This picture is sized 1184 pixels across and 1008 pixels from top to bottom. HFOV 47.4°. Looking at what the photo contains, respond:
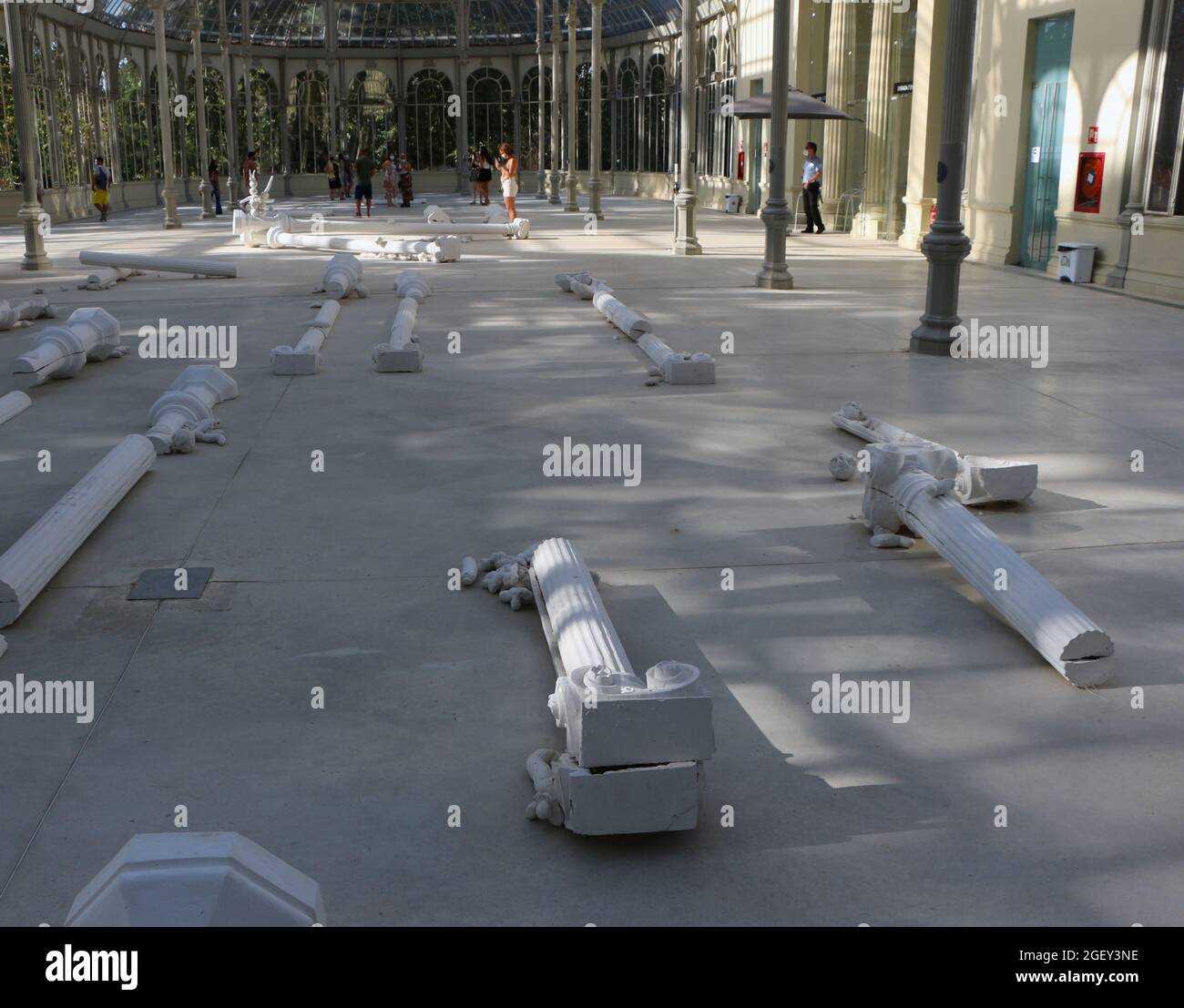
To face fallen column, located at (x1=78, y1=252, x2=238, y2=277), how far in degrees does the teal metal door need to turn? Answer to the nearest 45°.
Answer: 0° — it already faces it

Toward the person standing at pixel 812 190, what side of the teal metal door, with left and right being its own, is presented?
right

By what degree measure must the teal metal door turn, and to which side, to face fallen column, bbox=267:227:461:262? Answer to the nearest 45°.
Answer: approximately 45° to its right

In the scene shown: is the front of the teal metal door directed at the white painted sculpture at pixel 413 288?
yes

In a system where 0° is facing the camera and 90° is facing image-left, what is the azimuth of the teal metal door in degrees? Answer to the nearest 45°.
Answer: approximately 45°

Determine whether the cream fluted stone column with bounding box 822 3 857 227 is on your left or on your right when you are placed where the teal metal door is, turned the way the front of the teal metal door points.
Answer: on your right

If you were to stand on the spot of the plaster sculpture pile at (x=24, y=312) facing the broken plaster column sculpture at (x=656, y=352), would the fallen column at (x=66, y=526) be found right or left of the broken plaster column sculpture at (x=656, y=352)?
right

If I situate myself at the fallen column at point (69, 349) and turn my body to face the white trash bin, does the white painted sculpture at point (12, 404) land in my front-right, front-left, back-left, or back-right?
back-right

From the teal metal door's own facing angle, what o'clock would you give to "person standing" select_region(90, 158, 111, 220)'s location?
The person standing is roughly at 2 o'clock from the teal metal door.

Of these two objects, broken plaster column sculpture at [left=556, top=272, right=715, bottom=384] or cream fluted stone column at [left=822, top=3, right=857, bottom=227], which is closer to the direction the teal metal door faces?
the broken plaster column sculpture

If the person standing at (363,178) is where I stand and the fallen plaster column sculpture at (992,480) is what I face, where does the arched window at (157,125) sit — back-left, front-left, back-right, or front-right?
back-right

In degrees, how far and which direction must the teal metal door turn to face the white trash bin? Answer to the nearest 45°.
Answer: approximately 45° to its left
